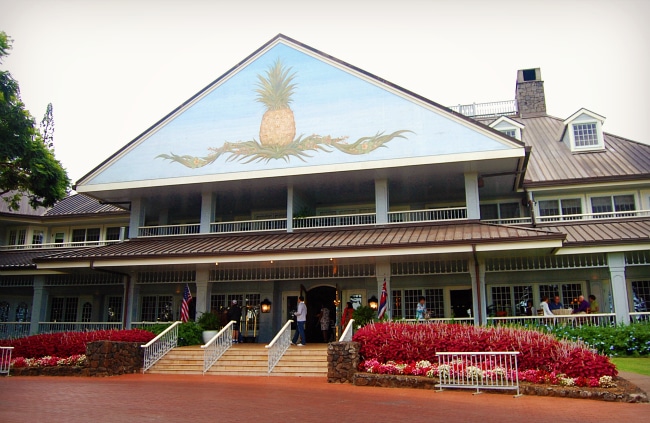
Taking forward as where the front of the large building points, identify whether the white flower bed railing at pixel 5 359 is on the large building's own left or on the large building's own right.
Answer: on the large building's own right

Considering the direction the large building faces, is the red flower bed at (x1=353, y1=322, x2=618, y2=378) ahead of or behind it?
ahead

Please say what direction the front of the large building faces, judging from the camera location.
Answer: facing the viewer

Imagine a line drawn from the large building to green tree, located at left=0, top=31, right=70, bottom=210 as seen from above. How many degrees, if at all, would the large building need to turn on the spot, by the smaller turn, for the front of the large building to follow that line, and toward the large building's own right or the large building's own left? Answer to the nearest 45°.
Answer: approximately 90° to the large building's own right

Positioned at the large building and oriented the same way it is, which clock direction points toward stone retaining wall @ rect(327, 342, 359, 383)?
The stone retaining wall is roughly at 12 o'clock from the large building.

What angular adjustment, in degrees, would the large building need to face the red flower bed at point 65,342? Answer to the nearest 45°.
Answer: approximately 90° to its right

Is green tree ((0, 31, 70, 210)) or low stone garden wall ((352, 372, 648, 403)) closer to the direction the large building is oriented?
the low stone garden wall

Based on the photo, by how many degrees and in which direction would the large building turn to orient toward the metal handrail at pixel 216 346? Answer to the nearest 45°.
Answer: approximately 45° to its right

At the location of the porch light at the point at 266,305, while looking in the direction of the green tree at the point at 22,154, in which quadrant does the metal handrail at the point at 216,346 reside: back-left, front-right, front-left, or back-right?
front-left
